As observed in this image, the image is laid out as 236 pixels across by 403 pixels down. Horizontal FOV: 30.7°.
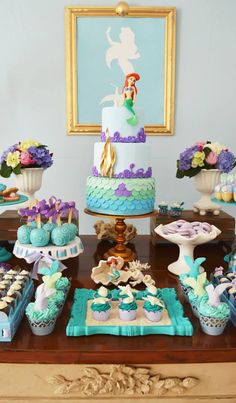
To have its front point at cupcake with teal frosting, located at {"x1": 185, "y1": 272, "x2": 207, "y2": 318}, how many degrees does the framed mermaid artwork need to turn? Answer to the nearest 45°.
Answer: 0° — it already faces it

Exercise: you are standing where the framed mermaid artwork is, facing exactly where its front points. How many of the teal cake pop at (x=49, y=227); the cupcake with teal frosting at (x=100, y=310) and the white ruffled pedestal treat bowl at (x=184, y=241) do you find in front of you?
3

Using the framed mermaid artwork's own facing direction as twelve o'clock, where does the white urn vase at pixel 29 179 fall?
The white urn vase is roughly at 1 o'clock from the framed mermaid artwork.

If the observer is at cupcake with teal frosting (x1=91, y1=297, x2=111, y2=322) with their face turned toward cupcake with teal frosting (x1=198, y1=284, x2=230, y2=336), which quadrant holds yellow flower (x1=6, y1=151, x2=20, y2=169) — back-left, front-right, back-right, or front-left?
back-left

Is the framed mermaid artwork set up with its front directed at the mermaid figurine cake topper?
yes

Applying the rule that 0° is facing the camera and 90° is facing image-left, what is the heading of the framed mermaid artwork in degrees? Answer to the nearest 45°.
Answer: approximately 0°

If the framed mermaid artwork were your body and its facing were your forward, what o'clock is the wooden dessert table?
The wooden dessert table is roughly at 12 o'clock from the framed mermaid artwork.

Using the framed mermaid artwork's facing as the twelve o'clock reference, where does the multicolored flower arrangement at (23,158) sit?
The multicolored flower arrangement is roughly at 1 o'clock from the framed mermaid artwork.

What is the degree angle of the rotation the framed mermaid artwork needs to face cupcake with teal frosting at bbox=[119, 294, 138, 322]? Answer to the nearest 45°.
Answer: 0° — it already faces it
